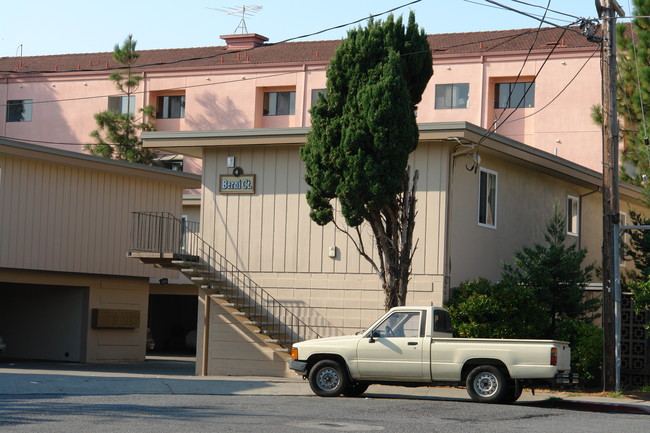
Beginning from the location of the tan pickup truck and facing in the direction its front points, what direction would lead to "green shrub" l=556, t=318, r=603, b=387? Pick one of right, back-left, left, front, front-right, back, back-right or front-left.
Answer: back-right

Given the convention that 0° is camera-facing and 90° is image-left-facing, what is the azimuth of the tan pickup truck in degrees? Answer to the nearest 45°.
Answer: approximately 90°

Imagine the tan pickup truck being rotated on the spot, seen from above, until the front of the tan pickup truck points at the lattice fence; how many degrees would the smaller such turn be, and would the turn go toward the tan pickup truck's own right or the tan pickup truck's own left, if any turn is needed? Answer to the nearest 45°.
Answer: approximately 135° to the tan pickup truck's own right

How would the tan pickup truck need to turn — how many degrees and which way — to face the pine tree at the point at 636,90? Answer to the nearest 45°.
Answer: approximately 135° to its right

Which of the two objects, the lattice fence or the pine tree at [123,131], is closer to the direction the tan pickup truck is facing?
the pine tree

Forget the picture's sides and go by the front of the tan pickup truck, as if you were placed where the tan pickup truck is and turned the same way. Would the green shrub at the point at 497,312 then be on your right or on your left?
on your right

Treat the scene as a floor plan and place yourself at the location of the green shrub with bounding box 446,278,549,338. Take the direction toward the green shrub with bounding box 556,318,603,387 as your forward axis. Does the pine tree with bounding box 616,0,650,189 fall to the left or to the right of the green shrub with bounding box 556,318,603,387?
left

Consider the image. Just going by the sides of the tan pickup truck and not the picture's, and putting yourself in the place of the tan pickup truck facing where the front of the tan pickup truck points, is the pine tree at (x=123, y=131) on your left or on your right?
on your right
